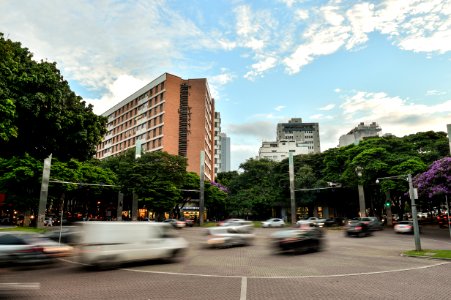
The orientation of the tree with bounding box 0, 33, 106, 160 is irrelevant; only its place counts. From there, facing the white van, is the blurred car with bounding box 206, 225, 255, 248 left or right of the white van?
left
